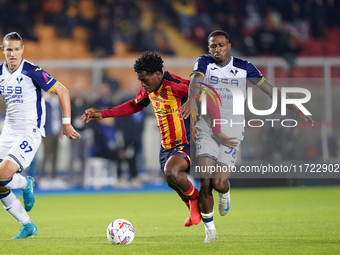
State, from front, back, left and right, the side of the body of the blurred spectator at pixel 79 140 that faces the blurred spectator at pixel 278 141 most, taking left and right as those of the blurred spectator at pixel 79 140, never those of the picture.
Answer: left

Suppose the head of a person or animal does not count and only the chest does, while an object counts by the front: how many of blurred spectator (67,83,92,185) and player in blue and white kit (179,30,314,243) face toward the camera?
2

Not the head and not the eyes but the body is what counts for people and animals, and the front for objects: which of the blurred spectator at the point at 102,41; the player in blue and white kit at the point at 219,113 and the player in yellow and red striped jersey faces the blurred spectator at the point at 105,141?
the blurred spectator at the point at 102,41

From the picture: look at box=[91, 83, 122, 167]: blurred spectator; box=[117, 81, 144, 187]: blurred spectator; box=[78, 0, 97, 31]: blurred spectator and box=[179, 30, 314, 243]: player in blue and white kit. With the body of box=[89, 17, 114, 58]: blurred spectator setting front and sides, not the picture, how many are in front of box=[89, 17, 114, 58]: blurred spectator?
3

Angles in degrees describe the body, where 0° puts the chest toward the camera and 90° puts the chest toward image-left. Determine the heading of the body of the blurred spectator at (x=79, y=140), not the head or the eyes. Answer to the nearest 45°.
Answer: approximately 0°

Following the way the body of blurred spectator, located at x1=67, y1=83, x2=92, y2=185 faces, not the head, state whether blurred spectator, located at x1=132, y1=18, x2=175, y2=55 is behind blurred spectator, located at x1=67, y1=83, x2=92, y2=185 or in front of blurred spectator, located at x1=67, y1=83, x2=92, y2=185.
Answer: behind

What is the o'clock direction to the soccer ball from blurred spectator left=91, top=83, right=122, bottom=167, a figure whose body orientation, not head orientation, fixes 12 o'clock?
The soccer ball is roughly at 12 o'clock from the blurred spectator.

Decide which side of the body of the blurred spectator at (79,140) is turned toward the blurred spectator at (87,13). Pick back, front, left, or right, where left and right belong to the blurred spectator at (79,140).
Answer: back

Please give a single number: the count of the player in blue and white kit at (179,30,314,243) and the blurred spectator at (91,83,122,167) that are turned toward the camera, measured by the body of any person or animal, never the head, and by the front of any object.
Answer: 2

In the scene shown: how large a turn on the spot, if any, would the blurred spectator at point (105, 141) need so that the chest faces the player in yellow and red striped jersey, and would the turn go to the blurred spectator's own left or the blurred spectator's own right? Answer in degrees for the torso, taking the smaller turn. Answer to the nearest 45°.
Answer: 0° — they already face them
